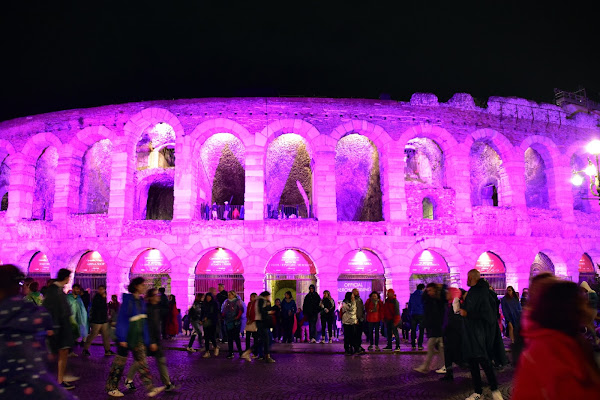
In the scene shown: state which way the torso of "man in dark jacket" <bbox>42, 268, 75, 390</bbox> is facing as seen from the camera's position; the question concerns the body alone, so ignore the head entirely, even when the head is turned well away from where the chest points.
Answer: to the viewer's right

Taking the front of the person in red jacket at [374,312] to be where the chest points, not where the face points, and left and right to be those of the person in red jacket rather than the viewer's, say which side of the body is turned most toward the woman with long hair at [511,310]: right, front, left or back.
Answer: left

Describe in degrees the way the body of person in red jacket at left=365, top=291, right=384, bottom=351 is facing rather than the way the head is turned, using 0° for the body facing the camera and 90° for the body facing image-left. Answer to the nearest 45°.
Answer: approximately 0°

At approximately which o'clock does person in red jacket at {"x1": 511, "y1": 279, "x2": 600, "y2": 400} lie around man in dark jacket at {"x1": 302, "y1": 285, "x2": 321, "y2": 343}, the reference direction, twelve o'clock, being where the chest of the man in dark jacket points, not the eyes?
The person in red jacket is roughly at 12 o'clock from the man in dark jacket.

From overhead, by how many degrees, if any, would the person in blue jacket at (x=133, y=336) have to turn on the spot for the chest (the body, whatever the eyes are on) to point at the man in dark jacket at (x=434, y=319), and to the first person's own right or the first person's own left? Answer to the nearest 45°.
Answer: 0° — they already face them

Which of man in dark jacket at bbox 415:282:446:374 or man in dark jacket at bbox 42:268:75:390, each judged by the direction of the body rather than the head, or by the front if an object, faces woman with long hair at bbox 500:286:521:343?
man in dark jacket at bbox 42:268:75:390

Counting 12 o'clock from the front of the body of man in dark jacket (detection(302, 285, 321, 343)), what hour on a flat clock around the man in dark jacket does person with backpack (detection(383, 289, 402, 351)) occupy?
The person with backpack is roughly at 10 o'clock from the man in dark jacket.
